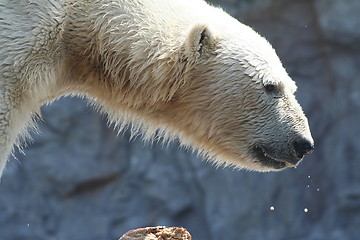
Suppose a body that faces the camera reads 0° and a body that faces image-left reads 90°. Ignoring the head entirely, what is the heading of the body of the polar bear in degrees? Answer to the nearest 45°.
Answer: approximately 270°
